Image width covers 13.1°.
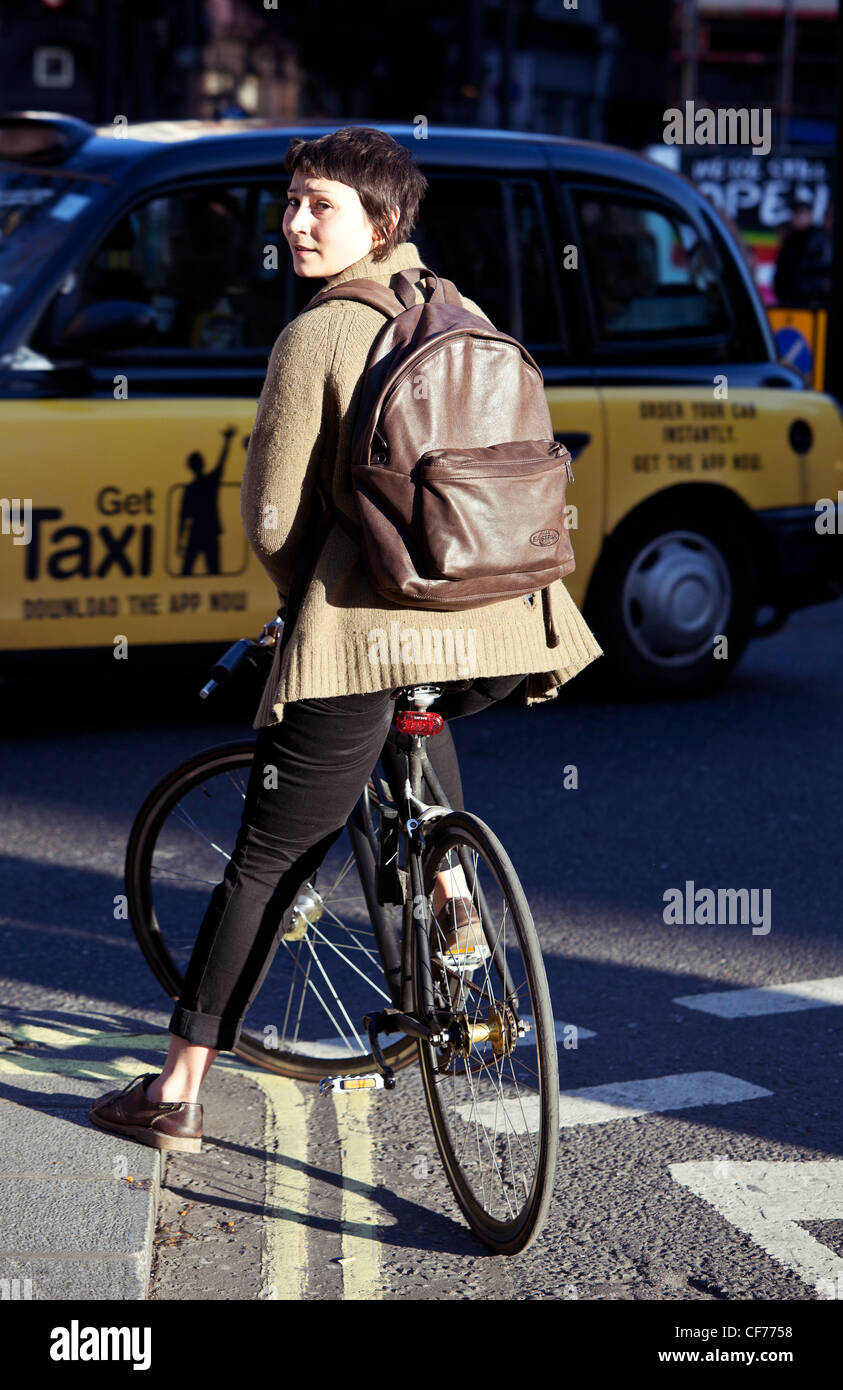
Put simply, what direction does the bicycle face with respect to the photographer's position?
facing away from the viewer and to the left of the viewer

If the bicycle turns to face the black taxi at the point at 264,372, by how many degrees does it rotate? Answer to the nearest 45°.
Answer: approximately 45° to its right
